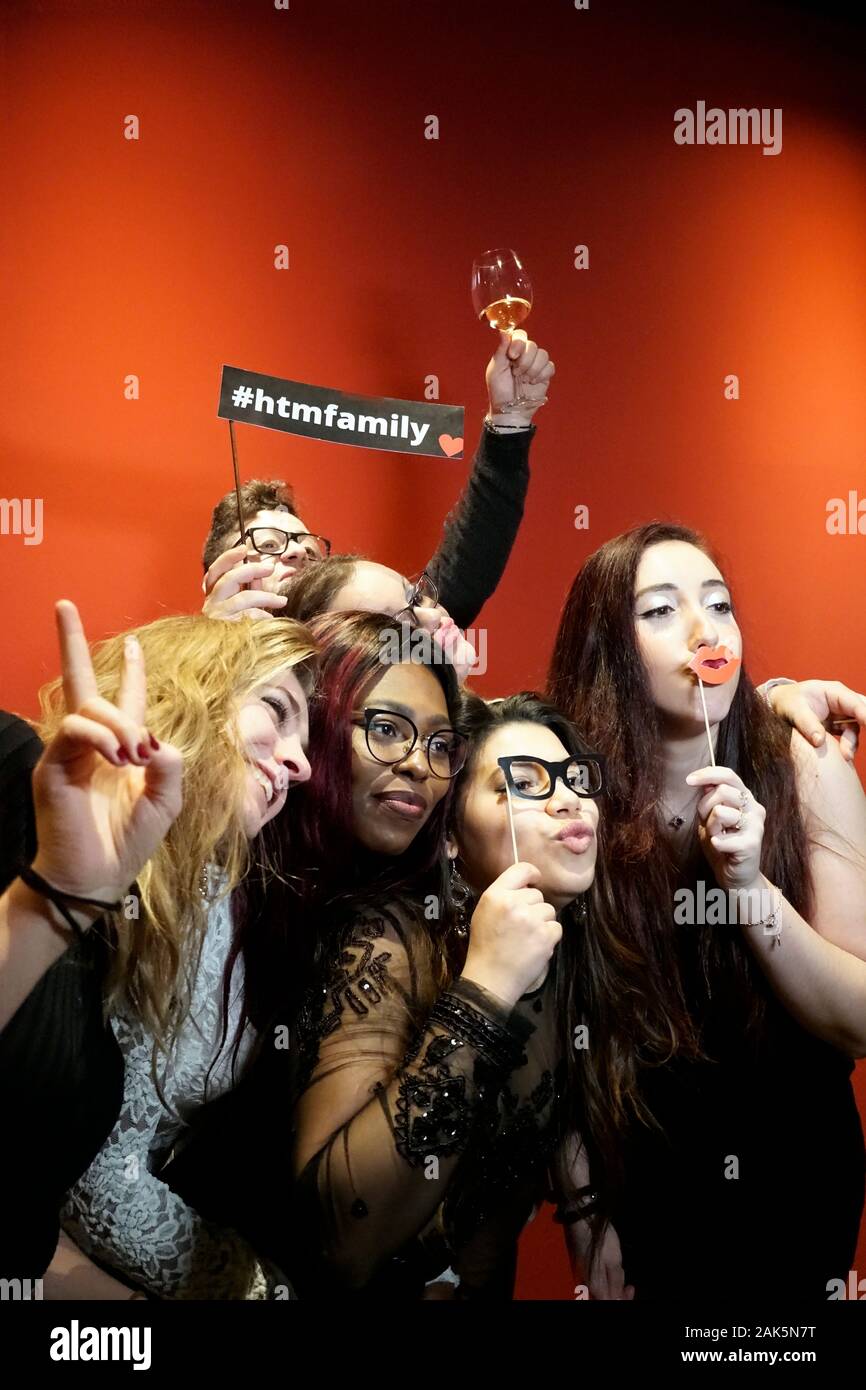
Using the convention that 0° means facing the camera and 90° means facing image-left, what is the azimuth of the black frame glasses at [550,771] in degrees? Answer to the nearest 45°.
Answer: approximately 315°

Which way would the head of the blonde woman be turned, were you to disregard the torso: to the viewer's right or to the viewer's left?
to the viewer's right
